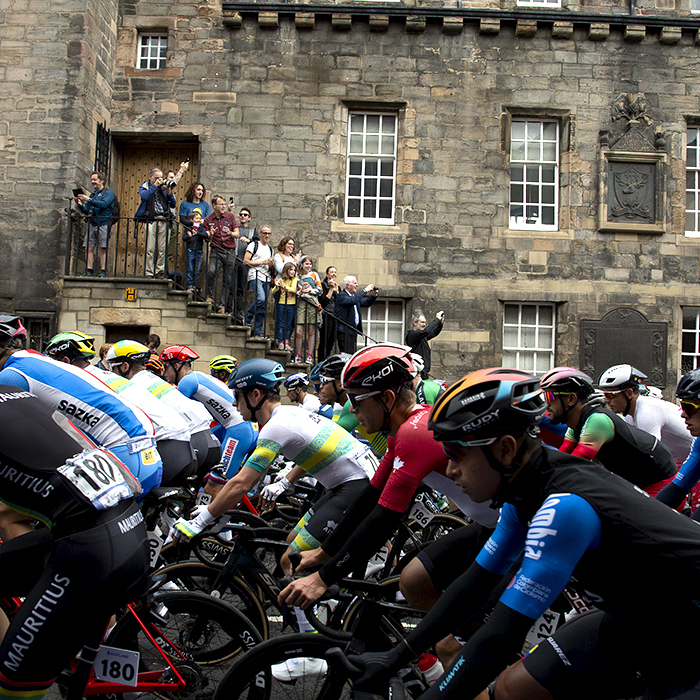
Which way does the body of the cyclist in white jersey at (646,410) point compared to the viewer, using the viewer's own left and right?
facing to the left of the viewer

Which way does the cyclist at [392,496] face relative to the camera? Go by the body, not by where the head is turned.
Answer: to the viewer's left

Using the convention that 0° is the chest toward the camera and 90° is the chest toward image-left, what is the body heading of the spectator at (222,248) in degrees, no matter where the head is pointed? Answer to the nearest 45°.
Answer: approximately 0°

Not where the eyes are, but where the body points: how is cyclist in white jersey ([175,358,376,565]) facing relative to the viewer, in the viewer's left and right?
facing to the left of the viewer

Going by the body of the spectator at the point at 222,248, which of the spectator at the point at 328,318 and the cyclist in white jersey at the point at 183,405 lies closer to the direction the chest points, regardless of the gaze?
the cyclist in white jersey

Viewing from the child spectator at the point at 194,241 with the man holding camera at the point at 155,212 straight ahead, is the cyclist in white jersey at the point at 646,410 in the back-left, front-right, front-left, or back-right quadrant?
back-left

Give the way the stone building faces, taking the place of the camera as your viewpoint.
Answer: facing the viewer

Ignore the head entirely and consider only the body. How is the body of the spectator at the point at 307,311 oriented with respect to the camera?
toward the camera

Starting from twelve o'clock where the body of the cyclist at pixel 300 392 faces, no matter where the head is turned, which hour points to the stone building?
The stone building is roughly at 4 o'clock from the cyclist.

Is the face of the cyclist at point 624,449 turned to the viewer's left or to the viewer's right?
to the viewer's left

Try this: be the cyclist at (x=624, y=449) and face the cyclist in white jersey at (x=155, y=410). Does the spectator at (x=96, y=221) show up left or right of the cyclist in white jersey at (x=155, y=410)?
right

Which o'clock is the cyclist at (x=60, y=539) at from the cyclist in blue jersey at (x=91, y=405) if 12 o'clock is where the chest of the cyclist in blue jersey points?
The cyclist is roughly at 9 o'clock from the cyclist in blue jersey.

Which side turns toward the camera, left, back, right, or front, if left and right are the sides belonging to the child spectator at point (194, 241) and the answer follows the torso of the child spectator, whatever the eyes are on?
front
